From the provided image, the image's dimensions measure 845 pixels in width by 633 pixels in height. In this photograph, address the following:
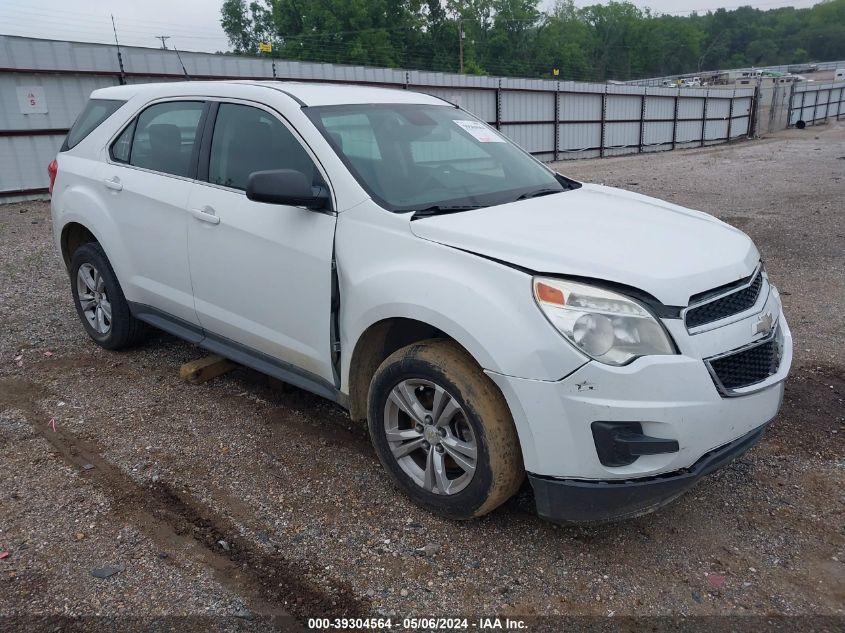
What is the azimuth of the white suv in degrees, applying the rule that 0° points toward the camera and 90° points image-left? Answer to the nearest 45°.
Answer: approximately 315°

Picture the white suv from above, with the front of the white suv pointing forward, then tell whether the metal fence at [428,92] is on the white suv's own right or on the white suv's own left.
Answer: on the white suv's own left

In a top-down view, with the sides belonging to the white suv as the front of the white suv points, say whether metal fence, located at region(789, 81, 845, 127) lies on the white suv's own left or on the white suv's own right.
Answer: on the white suv's own left
